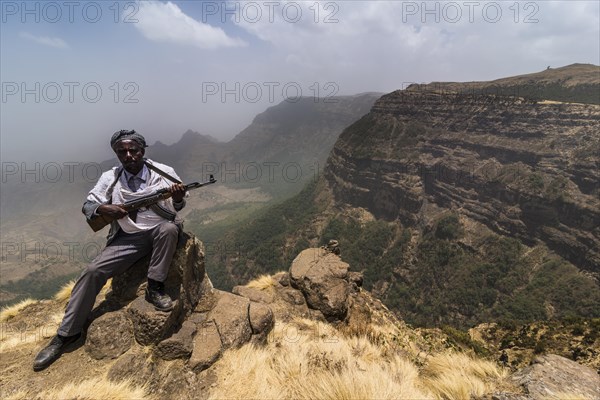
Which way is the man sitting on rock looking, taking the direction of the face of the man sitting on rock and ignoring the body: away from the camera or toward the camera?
toward the camera

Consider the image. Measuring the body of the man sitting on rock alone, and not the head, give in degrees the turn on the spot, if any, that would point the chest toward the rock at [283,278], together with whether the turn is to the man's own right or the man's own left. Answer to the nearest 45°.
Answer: approximately 135° to the man's own left

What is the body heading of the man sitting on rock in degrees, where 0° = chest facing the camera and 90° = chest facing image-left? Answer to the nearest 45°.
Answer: approximately 0°
